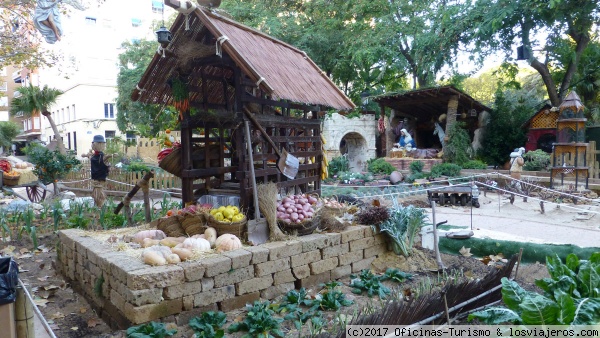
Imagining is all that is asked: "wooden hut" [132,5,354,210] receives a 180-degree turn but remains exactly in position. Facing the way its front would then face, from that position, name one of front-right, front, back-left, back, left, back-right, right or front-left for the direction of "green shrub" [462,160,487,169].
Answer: front

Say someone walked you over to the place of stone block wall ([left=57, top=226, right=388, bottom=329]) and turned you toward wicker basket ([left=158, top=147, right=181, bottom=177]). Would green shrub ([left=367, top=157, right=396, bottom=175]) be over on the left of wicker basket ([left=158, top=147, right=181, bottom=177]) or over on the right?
right

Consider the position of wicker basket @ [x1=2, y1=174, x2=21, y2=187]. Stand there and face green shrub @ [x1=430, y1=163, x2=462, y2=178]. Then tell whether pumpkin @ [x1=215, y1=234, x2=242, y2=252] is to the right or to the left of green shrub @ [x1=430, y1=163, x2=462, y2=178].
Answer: right

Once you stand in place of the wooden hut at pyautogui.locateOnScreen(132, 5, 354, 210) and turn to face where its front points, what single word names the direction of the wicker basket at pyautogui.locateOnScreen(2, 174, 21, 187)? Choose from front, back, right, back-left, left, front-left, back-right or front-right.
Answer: right

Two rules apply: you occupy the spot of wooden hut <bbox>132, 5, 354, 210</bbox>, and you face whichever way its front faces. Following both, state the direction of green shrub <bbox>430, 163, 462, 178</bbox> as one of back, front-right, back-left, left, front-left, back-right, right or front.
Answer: back

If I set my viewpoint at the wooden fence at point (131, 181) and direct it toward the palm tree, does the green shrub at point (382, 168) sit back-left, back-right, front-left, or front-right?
back-right

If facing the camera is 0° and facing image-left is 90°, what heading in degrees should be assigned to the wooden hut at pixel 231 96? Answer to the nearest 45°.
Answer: approximately 45°

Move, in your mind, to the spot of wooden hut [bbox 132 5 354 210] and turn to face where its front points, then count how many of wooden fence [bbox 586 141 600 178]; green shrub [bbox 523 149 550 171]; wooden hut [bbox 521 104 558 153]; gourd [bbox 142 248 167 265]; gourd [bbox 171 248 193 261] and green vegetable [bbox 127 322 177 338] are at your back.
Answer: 3

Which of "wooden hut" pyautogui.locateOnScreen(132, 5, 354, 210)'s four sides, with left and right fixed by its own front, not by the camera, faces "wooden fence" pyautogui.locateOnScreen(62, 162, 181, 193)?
right

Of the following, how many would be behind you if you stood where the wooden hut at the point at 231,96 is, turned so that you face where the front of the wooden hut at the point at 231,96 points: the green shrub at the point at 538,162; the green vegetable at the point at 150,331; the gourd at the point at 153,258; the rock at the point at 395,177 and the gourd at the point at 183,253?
2
